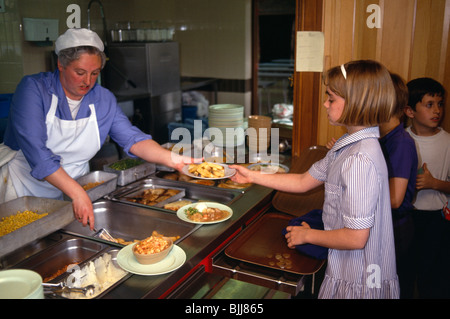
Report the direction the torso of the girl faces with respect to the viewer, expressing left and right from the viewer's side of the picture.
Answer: facing to the left of the viewer

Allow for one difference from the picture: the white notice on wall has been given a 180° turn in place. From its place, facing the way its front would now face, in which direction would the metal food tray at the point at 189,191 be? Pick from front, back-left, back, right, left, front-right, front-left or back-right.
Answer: back-left

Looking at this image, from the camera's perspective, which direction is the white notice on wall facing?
toward the camera

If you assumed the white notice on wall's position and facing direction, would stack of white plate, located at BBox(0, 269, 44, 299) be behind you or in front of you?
in front

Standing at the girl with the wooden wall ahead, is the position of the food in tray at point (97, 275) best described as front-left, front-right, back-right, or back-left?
back-left

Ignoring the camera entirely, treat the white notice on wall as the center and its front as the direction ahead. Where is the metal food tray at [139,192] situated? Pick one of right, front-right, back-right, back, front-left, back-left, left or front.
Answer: front-right

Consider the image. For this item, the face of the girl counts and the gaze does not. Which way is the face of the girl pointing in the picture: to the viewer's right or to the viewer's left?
to the viewer's left

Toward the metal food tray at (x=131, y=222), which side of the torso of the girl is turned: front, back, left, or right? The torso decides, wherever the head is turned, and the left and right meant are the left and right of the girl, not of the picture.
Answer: front

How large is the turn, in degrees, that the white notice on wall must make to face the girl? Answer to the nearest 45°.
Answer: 0° — it already faces them

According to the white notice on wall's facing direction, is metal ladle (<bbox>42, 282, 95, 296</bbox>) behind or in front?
in front

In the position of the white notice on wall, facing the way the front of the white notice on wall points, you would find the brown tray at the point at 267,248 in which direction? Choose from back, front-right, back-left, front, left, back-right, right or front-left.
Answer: front

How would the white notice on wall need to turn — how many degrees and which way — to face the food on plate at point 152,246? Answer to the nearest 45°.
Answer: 0° — it already faces it

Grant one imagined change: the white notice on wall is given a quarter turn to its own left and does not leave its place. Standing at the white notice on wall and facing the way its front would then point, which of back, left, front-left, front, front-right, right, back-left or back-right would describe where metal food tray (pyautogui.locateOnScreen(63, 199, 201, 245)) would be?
back-right

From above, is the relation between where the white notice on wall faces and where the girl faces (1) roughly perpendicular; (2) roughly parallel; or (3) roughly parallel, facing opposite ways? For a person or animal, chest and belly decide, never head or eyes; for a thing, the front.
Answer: roughly perpendicular

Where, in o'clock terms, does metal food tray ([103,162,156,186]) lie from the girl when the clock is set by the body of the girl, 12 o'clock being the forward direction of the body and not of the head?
The metal food tray is roughly at 1 o'clock from the girl.

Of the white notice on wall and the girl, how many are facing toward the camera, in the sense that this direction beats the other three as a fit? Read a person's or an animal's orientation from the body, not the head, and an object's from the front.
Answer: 1
